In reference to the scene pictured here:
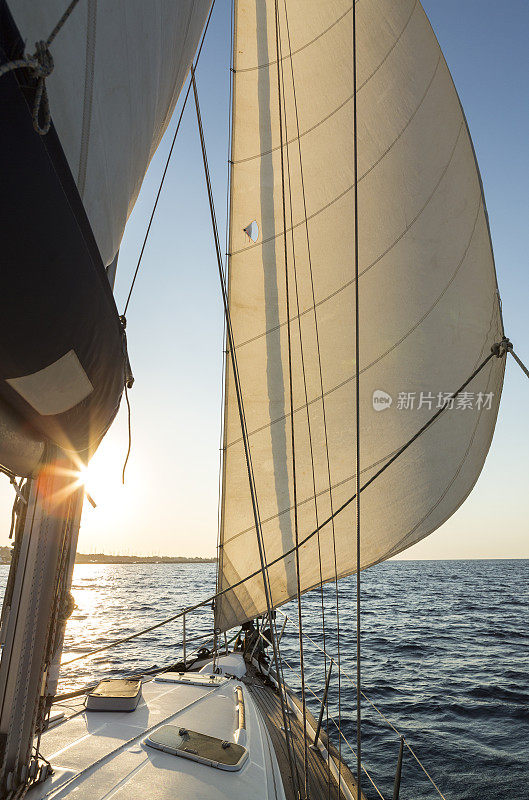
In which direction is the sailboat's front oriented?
away from the camera
